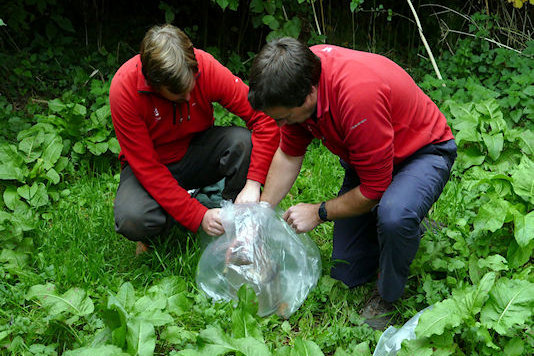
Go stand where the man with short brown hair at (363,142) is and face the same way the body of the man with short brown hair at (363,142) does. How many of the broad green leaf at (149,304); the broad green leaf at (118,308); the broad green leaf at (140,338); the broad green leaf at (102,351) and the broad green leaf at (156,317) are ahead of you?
5

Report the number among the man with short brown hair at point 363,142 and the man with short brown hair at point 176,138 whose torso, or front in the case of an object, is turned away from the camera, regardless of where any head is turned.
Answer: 0

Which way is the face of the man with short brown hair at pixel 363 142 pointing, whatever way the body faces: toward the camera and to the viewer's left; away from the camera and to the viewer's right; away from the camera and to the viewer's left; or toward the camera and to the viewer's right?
toward the camera and to the viewer's left

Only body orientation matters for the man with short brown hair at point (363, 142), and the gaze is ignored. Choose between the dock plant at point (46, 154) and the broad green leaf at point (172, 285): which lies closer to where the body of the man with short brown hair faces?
the broad green leaf

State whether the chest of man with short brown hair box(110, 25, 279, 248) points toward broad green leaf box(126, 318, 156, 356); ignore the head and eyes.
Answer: no

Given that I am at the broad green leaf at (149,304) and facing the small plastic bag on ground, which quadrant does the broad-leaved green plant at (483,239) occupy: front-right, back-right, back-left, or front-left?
front-left

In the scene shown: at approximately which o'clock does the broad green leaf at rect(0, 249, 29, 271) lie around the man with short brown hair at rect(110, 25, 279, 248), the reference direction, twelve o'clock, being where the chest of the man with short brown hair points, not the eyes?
The broad green leaf is roughly at 4 o'clock from the man with short brown hair.

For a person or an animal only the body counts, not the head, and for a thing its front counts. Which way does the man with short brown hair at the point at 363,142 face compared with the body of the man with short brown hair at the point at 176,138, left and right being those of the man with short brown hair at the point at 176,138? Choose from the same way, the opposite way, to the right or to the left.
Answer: to the right

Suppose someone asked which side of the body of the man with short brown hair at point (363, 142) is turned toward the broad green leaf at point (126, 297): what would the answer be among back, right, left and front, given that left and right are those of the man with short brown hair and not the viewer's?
front

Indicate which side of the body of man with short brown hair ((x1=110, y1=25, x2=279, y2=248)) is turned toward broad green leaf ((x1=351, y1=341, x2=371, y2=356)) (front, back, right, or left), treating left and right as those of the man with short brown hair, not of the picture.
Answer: front

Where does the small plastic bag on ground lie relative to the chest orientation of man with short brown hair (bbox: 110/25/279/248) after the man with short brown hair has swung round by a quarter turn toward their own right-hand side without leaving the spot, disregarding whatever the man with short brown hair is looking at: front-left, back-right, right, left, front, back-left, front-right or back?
left

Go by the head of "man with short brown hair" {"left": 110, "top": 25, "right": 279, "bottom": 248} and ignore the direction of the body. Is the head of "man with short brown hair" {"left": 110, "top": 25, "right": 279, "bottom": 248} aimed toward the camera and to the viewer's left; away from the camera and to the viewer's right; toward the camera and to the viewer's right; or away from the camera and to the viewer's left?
toward the camera and to the viewer's right

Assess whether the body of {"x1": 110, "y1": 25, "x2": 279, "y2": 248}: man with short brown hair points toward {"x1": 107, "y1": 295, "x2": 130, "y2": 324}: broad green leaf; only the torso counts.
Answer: no

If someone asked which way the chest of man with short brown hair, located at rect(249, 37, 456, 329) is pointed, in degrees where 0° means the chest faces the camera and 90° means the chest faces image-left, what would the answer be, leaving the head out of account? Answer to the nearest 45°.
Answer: approximately 45°

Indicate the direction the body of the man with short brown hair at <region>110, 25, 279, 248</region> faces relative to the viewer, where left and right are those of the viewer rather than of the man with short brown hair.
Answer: facing the viewer and to the right of the viewer

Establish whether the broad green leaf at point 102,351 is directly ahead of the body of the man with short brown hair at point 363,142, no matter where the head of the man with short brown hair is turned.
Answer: yes
